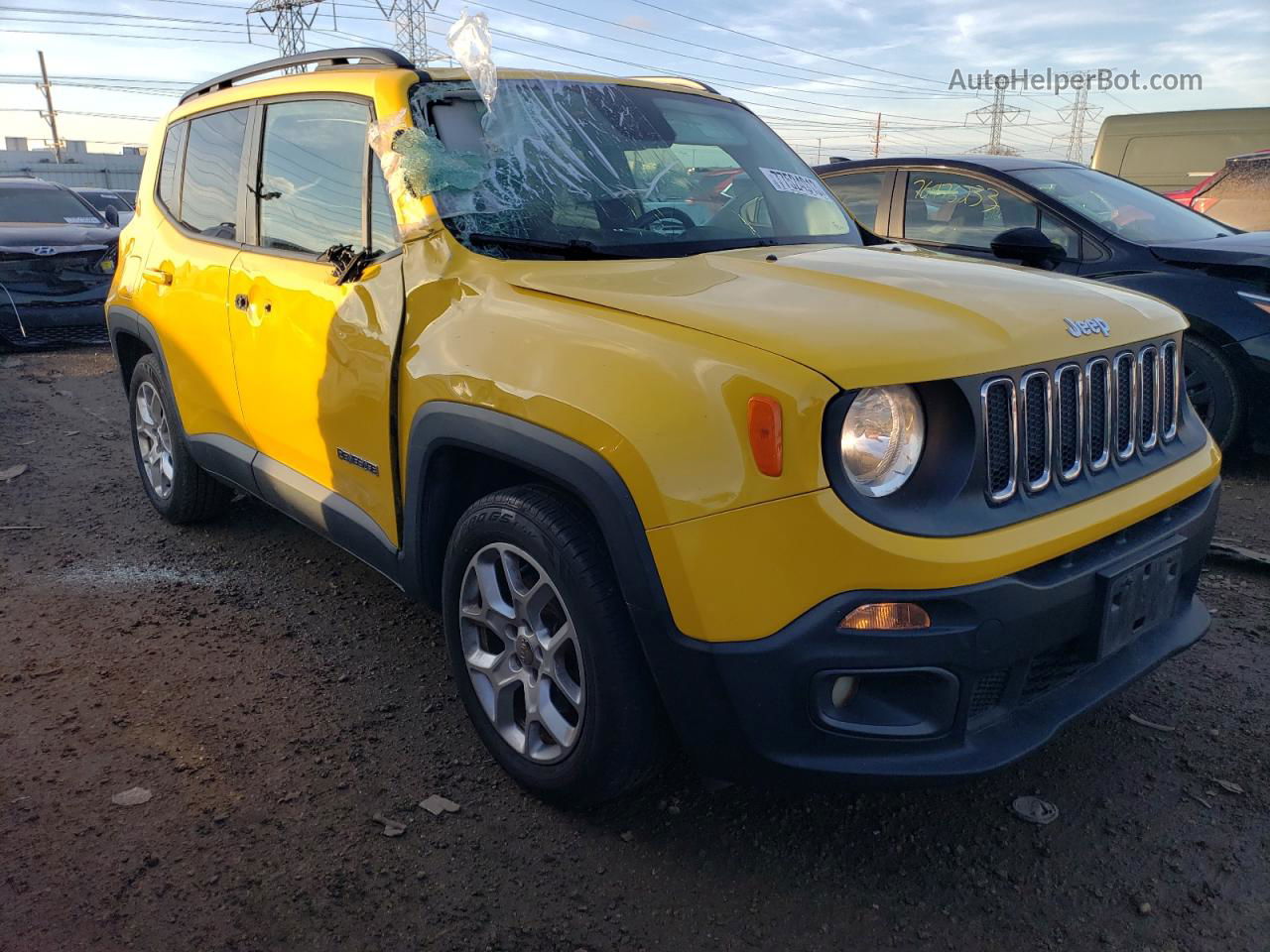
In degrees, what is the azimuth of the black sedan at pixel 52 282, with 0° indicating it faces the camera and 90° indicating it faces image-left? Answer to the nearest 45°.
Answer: approximately 0°

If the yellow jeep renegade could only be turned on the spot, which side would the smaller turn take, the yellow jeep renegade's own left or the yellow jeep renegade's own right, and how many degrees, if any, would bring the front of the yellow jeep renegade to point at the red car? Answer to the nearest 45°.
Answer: approximately 90° to the yellow jeep renegade's own left

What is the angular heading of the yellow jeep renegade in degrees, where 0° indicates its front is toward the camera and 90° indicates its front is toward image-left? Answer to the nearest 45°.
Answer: approximately 315°

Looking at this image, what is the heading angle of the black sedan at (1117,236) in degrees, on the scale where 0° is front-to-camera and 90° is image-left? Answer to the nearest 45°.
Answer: approximately 315°

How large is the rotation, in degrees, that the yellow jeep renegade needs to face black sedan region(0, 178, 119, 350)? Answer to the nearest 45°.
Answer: approximately 180°

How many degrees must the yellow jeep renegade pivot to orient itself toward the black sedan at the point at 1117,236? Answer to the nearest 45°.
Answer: approximately 90° to its left

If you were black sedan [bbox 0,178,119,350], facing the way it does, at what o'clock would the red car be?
The red car is roughly at 10 o'clock from the black sedan.

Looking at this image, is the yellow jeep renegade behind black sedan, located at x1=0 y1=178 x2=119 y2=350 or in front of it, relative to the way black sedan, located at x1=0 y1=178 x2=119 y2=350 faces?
in front
